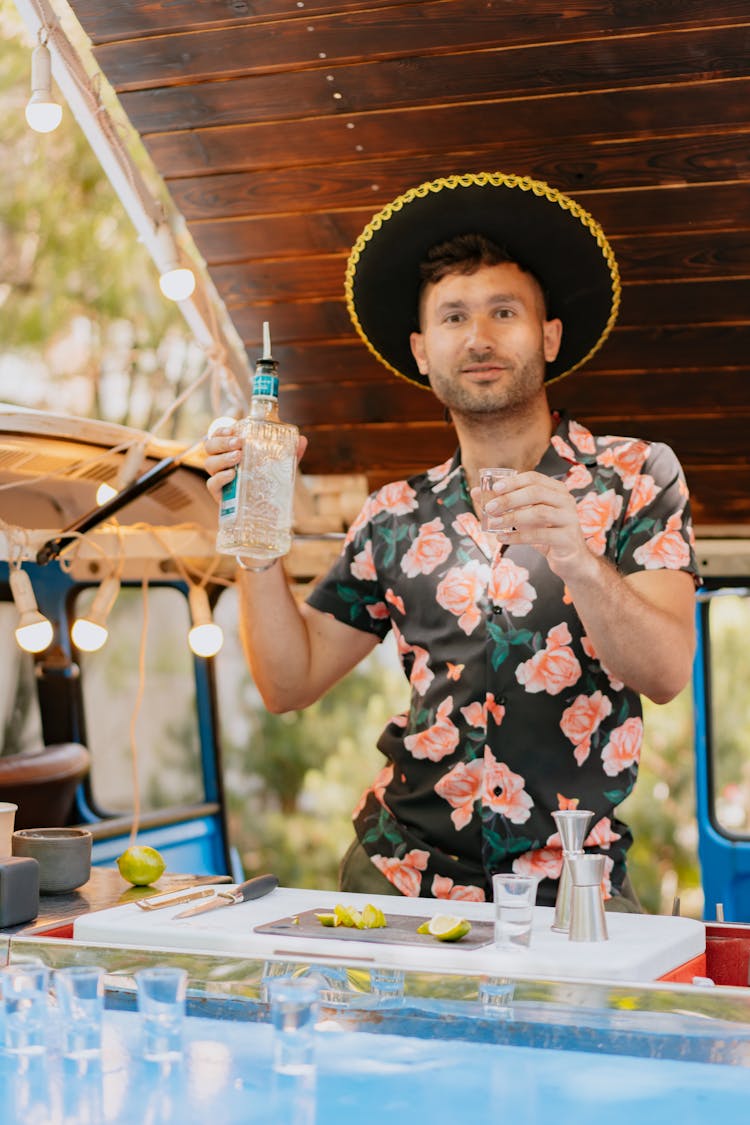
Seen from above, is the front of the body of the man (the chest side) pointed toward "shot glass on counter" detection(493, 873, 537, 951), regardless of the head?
yes

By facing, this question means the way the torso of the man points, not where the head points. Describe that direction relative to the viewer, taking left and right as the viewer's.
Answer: facing the viewer

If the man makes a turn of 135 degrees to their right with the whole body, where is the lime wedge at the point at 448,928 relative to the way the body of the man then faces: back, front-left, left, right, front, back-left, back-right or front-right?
back-left

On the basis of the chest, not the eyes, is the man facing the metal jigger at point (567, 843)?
yes

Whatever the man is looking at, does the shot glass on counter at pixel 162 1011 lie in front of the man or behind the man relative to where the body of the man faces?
in front

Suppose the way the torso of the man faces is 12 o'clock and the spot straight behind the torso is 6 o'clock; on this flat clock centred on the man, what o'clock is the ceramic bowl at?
The ceramic bowl is roughly at 2 o'clock from the man.

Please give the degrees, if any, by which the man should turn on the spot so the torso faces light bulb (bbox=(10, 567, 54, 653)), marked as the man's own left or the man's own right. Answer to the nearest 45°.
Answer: approximately 90° to the man's own right

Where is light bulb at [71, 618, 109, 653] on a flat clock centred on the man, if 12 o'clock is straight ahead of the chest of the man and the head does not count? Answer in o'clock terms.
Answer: The light bulb is roughly at 4 o'clock from the man.

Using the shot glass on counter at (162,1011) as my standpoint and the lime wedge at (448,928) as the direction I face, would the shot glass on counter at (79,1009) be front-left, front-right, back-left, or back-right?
back-left

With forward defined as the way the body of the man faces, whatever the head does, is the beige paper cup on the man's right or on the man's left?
on the man's right

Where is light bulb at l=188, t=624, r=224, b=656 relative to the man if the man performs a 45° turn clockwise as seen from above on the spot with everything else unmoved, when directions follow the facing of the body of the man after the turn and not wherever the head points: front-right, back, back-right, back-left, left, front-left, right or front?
right

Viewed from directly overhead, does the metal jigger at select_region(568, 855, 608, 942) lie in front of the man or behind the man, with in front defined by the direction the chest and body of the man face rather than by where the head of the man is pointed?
in front

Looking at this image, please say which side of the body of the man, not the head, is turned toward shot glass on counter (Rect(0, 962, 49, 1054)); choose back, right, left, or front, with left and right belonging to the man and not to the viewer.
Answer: front

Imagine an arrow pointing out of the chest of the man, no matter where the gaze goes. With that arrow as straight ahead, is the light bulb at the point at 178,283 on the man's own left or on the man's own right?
on the man's own right

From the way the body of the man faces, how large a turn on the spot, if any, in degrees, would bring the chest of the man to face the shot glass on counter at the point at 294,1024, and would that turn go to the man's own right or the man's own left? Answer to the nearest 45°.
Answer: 0° — they already face it
